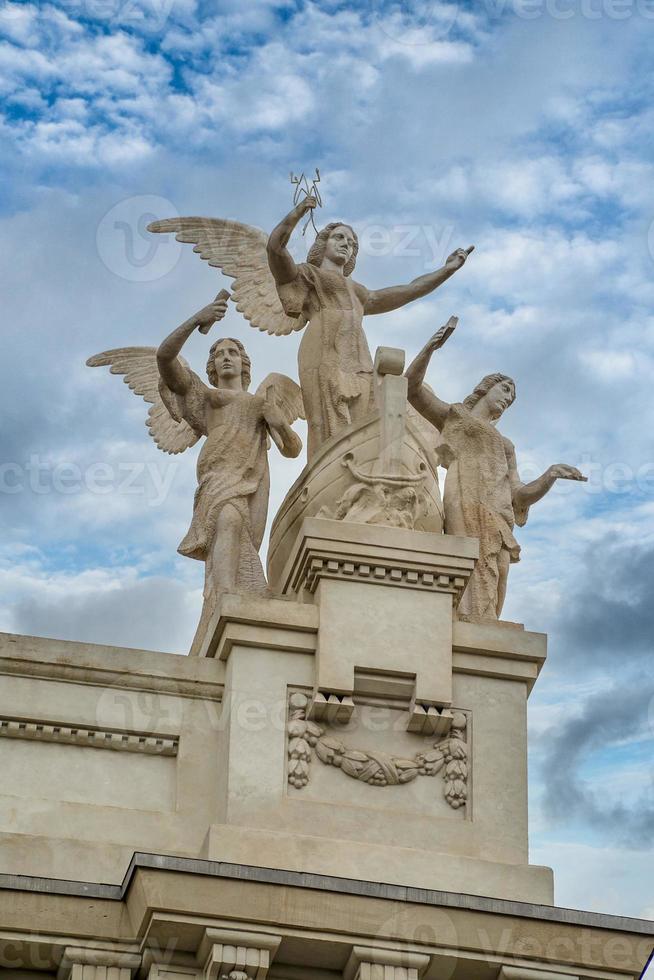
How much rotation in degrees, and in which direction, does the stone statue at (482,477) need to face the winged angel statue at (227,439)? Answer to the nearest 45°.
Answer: approximately 135° to its right

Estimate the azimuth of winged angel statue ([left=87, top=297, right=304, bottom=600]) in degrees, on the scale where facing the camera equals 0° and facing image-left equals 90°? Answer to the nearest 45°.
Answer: approximately 0°

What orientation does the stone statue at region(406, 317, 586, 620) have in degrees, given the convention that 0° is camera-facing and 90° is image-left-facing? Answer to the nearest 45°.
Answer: approximately 315°

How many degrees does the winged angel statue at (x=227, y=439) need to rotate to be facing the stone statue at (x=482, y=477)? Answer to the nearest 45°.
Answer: approximately 90° to its left
